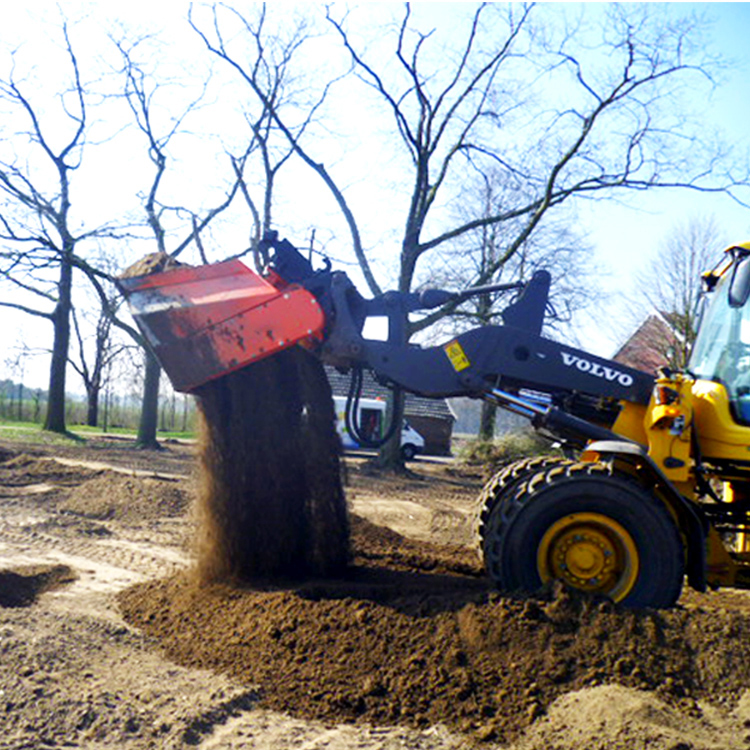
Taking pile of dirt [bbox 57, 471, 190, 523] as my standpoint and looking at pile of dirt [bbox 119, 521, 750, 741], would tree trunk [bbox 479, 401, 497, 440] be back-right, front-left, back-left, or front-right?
back-left

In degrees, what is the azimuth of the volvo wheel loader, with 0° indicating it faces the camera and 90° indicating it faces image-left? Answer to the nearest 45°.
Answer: approximately 90°

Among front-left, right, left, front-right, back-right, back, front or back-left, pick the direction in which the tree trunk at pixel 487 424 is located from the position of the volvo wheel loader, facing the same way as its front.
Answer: right

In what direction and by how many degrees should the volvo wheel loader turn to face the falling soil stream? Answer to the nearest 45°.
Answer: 0° — it already faces it

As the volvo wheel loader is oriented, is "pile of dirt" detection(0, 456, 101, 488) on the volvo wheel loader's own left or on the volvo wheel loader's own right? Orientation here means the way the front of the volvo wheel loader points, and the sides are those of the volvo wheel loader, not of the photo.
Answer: on the volvo wheel loader's own right
